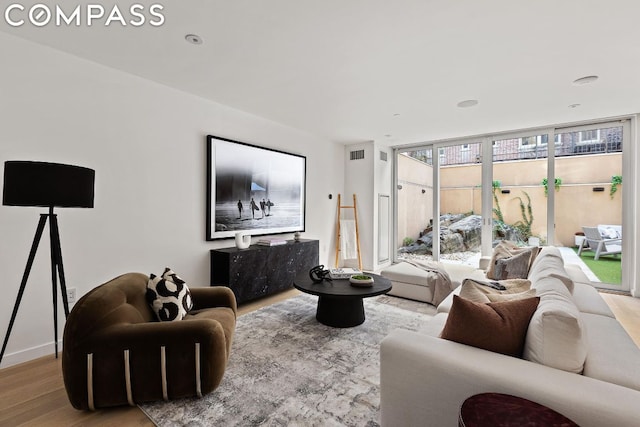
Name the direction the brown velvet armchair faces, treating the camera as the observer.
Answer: facing to the right of the viewer

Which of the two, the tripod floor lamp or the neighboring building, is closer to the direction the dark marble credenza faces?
the neighboring building

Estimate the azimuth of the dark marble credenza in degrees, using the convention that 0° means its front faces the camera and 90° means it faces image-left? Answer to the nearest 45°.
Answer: approximately 315°

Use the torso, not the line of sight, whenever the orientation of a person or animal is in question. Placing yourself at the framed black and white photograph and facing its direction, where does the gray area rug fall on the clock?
The gray area rug is roughly at 1 o'clock from the framed black and white photograph.

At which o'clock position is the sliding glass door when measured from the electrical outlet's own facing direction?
The sliding glass door is roughly at 10 o'clock from the electrical outlet.

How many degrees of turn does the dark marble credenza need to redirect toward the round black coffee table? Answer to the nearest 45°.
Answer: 0° — it already faces it

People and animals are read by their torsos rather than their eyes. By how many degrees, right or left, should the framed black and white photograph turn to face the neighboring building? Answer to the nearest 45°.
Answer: approximately 45° to its left
